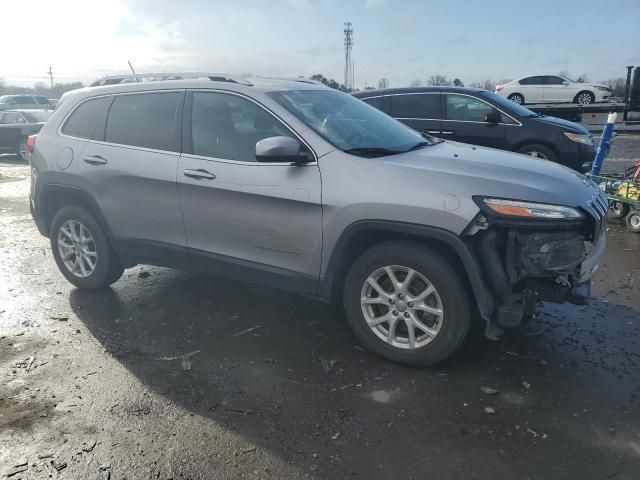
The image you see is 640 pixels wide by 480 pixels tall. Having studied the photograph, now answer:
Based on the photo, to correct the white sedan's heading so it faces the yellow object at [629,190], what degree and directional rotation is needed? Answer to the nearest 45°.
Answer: approximately 90° to its right

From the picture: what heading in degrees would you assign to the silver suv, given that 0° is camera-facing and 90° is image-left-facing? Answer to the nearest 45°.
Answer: approximately 315°

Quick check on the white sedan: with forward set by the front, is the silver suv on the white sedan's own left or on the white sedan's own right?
on the white sedan's own right

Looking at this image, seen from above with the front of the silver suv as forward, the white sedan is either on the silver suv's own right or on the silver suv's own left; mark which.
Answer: on the silver suv's own left

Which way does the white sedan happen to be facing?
to the viewer's right
